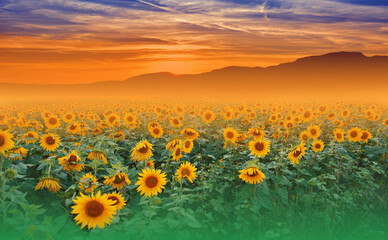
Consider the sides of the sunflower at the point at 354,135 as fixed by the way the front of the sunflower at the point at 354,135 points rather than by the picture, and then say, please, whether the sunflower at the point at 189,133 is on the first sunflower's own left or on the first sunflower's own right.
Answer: on the first sunflower's own right

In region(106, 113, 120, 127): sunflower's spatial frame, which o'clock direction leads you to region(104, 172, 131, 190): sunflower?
region(104, 172, 131, 190): sunflower is roughly at 12 o'clock from region(106, 113, 120, 127): sunflower.

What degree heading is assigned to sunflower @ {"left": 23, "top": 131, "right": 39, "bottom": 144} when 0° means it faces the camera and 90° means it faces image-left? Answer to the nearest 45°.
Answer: approximately 0°

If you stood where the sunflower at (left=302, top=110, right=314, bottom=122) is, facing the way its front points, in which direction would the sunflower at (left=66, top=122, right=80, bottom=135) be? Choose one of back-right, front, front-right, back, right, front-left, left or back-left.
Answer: front-right

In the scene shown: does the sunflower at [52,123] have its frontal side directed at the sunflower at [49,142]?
yes

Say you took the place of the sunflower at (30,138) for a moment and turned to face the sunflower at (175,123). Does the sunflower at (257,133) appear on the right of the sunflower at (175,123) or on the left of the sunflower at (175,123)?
right

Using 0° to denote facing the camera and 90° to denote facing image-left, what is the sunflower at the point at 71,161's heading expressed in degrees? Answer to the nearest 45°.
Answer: approximately 0°

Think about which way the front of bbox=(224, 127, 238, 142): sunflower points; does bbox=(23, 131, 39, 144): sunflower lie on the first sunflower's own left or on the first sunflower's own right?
on the first sunflower's own right

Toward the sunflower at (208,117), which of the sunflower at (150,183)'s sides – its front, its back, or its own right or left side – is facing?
back
